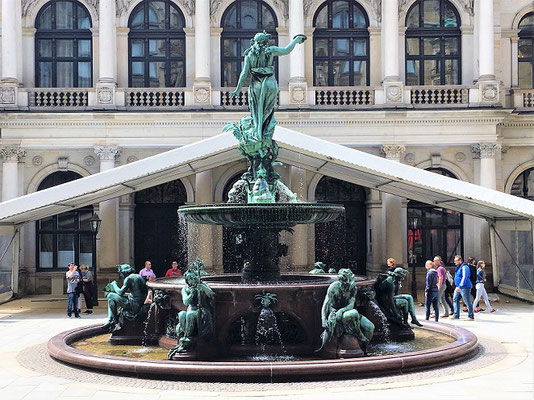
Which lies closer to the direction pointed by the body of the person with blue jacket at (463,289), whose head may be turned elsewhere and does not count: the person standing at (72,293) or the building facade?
the person standing

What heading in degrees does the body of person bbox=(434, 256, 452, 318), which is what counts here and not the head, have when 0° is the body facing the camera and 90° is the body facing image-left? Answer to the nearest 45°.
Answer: approximately 90°

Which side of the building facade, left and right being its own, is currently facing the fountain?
front

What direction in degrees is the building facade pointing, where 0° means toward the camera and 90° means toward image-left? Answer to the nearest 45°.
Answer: approximately 0°

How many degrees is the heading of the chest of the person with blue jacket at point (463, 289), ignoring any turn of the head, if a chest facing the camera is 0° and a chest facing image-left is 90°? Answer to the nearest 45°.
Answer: approximately 90°

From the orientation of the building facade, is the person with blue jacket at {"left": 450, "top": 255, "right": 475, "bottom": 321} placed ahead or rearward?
ahead

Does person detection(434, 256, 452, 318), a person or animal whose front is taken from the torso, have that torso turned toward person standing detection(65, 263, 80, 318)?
yes

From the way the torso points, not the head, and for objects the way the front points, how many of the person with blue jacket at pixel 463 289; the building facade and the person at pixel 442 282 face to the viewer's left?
2
